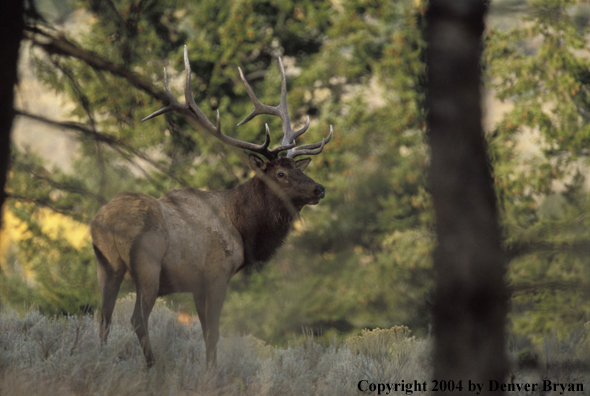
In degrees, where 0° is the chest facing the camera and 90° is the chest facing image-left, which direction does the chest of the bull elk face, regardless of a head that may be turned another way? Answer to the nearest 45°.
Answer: approximately 225°

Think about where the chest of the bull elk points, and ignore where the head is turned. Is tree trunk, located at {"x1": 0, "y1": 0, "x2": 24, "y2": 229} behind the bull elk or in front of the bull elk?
behind

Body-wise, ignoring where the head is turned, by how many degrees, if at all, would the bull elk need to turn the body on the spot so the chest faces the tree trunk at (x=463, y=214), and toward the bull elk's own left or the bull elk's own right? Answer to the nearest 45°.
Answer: approximately 90° to the bull elk's own right

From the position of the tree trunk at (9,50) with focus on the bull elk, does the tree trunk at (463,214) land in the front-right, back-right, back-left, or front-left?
front-right

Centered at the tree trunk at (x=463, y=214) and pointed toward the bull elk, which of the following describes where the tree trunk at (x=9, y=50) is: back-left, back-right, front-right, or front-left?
front-left
